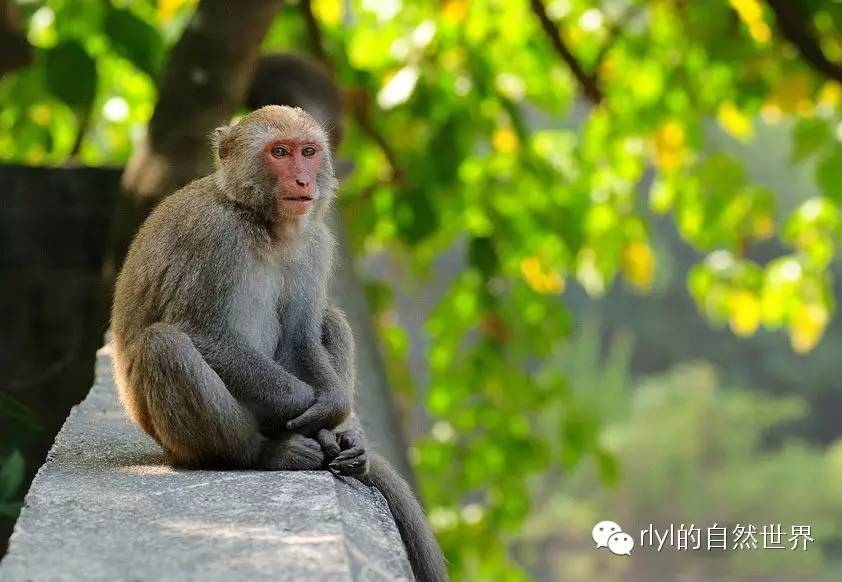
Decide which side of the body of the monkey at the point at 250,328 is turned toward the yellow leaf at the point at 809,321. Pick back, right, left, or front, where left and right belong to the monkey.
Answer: left

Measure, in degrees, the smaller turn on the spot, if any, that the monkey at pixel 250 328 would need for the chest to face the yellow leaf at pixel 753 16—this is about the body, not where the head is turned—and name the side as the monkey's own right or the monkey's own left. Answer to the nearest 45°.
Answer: approximately 90° to the monkey's own left

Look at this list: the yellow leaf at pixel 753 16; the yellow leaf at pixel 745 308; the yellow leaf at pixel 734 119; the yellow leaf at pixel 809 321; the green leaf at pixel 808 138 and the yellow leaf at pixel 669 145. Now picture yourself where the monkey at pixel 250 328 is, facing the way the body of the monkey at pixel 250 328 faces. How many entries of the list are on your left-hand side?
6

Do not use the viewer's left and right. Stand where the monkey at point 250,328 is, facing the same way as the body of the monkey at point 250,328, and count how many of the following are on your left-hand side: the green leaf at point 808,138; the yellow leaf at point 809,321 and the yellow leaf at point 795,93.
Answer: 3

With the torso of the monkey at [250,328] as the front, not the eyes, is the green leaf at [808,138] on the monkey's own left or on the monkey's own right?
on the monkey's own left

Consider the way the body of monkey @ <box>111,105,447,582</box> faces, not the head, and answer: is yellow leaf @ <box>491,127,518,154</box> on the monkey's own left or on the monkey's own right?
on the monkey's own left

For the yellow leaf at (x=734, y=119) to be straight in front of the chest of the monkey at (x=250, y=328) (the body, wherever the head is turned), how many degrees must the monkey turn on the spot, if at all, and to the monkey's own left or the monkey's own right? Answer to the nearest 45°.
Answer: approximately 90° to the monkey's own left

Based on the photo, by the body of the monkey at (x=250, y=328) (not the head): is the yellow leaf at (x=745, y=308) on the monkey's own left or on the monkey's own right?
on the monkey's own left

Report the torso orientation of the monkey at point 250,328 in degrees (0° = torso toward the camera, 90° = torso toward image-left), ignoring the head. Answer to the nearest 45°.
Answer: approximately 315°
